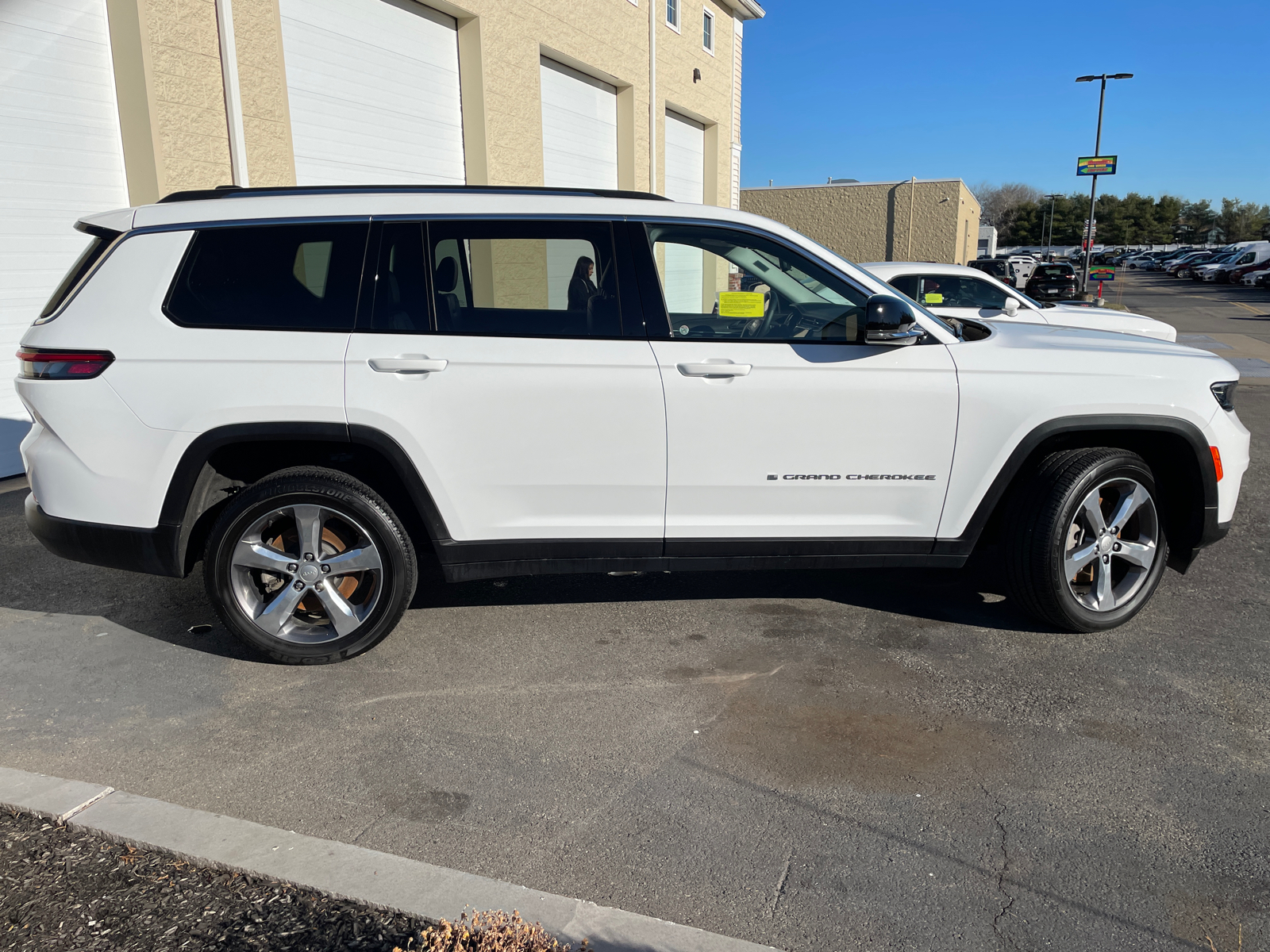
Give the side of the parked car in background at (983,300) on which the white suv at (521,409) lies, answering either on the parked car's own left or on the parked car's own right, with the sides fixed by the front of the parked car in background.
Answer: on the parked car's own right

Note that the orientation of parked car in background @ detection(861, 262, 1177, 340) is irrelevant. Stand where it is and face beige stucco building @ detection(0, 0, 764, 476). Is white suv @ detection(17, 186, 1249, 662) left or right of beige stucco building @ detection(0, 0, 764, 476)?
left

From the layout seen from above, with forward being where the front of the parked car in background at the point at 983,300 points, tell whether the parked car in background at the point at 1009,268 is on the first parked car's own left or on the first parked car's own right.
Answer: on the first parked car's own left

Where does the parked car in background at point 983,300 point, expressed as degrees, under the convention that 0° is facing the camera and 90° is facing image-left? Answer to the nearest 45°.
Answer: approximately 270°

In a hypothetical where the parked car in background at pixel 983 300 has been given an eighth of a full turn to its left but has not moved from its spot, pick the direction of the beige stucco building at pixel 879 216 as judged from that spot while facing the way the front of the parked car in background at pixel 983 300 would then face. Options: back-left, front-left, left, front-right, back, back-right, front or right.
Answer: front-left

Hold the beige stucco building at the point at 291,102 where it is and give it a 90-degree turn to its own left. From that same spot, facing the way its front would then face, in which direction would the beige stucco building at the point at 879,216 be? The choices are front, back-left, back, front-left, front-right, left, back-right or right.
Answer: front

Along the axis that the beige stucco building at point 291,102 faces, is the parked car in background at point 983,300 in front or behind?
in front

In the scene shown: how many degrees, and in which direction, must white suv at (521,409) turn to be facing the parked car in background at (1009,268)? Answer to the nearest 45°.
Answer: approximately 45° to its left

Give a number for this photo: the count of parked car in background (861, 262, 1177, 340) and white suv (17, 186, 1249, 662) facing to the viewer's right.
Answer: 2

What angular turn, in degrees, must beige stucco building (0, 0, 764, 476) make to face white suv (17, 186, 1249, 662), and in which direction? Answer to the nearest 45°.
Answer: approximately 45° to its right

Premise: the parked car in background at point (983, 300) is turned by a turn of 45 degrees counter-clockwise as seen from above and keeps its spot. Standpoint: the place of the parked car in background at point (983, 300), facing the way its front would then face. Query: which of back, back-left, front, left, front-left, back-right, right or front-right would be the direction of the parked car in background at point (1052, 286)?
front-left

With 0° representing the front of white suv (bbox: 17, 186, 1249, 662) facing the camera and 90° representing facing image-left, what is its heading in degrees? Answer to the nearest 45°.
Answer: approximately 270°

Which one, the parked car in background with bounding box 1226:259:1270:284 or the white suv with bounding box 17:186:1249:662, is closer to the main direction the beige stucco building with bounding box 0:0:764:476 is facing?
the white suv

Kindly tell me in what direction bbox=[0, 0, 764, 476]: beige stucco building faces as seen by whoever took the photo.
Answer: facing the viewer and to the right of the viewer
